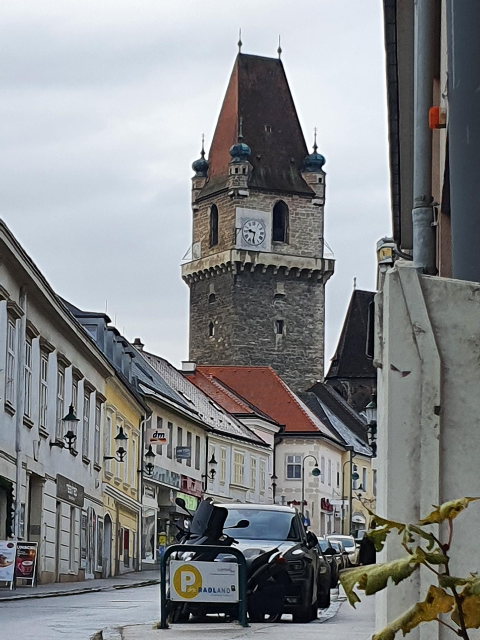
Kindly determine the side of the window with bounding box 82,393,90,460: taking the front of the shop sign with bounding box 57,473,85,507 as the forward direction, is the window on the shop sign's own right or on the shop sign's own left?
on the shop sign's own left

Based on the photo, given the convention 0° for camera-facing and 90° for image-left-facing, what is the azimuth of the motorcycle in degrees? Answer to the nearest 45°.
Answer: approximately 45°

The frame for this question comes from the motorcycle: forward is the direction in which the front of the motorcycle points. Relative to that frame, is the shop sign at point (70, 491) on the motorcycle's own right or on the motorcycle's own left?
on the motorcycle's own right

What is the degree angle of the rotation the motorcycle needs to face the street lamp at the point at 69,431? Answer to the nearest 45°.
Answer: approximately 135° to its right

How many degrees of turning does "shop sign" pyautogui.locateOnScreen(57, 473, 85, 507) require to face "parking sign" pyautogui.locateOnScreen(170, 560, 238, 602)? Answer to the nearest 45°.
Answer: approximately 45° to its right

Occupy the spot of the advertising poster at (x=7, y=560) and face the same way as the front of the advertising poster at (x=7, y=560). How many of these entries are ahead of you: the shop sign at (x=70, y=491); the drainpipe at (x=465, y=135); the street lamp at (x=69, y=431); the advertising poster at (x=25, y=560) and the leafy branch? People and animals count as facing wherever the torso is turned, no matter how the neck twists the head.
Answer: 2

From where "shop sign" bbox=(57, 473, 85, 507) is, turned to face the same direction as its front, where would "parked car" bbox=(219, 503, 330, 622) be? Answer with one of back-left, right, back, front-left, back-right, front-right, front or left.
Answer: front-right

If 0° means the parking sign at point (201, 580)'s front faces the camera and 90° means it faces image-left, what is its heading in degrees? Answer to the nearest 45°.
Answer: approximately 0°

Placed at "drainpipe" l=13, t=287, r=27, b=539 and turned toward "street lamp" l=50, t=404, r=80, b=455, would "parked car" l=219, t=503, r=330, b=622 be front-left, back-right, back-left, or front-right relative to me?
back-right
